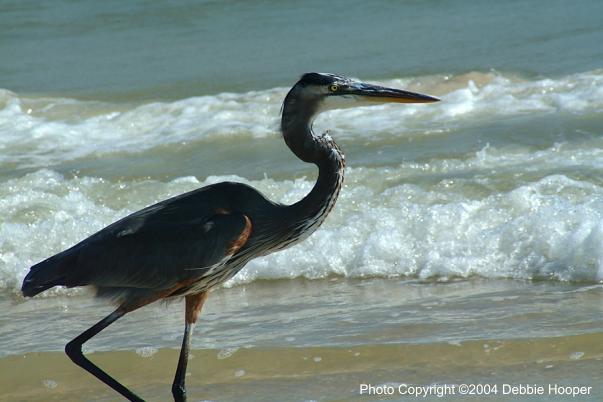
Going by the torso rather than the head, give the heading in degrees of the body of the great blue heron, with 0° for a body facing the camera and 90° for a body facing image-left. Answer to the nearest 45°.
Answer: approximately 270°
